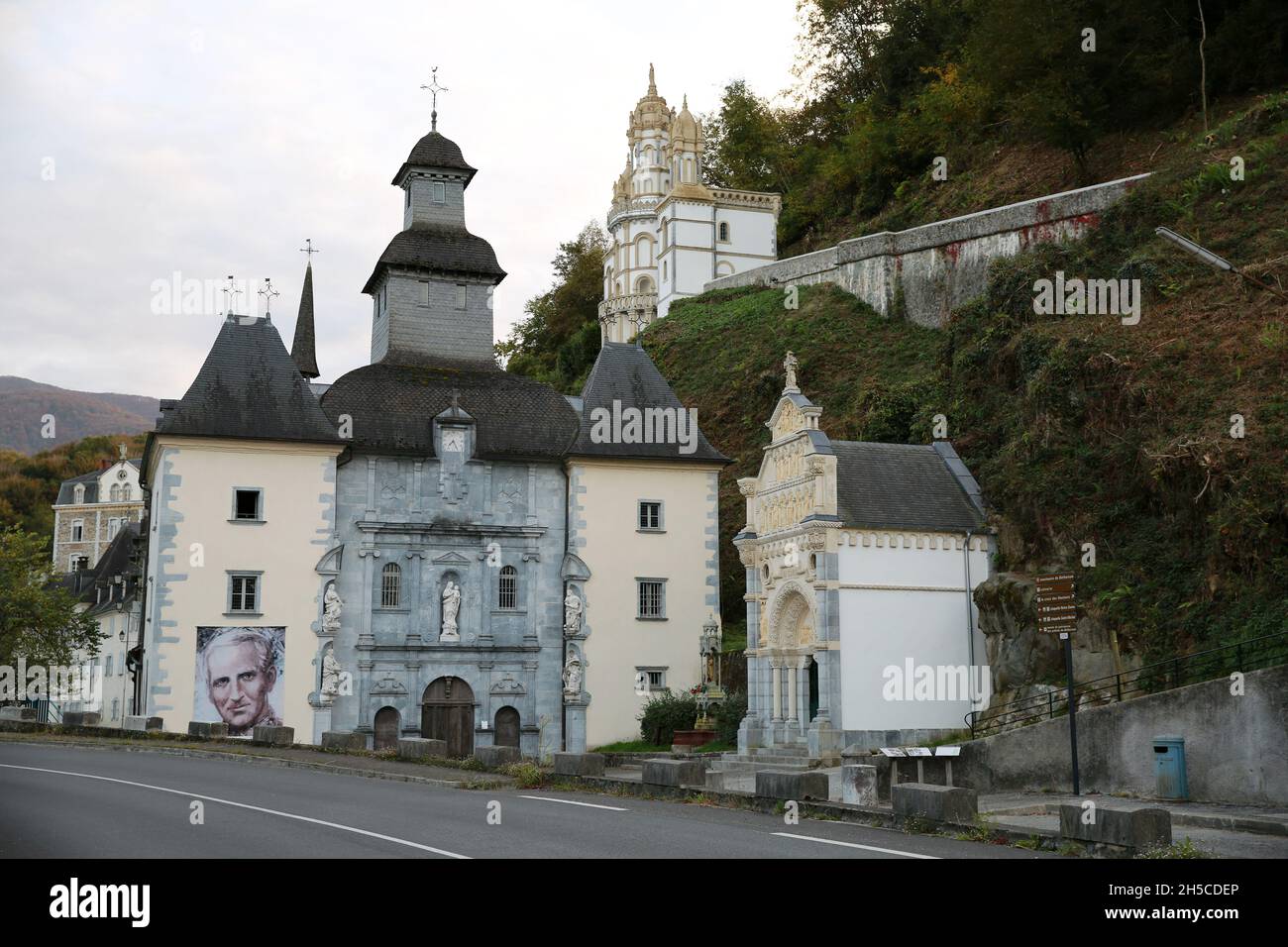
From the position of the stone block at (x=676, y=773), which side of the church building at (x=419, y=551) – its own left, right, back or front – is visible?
front

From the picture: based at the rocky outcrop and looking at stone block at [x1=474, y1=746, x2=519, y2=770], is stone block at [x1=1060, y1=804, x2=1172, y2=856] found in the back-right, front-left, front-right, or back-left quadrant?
front-left

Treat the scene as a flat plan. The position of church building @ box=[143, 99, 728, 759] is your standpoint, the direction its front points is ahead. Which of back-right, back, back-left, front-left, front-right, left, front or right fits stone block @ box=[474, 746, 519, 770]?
front

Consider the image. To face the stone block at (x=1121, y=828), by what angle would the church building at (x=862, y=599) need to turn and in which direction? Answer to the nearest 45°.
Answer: approximately 45° to its left

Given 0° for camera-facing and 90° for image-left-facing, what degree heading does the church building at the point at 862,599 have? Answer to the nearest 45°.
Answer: approximately 45°

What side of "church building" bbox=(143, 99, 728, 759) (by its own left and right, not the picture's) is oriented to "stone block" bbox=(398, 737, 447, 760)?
front

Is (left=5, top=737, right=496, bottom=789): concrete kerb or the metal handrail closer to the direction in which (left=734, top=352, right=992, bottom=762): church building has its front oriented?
the concrete kerb

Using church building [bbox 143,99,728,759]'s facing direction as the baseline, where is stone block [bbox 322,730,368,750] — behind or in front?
in front

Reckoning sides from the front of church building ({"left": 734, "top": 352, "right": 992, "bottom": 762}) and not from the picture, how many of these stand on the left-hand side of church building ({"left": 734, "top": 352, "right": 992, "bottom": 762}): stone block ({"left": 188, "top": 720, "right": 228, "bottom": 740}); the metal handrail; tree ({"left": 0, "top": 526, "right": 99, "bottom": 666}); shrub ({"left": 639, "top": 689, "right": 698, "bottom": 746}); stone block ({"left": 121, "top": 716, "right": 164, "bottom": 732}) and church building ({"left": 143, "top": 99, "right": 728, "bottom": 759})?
1

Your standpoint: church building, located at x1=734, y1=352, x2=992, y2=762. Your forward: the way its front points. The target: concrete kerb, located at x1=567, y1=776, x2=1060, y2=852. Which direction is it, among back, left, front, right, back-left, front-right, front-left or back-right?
front-left

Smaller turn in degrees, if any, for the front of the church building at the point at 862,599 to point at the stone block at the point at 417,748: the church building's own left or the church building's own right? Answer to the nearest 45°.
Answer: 0° — it already faces it

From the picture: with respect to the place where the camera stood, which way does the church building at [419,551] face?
facing the viewer

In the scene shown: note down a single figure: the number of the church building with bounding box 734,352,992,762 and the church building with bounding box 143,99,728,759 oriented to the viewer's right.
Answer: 0

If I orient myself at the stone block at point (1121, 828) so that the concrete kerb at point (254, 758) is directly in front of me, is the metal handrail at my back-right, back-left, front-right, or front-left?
front-right

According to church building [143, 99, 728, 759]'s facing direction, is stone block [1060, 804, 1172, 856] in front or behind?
in front

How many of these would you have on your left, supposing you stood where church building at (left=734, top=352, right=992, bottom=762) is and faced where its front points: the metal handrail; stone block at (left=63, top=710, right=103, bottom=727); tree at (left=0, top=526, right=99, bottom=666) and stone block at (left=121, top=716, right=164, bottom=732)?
1
